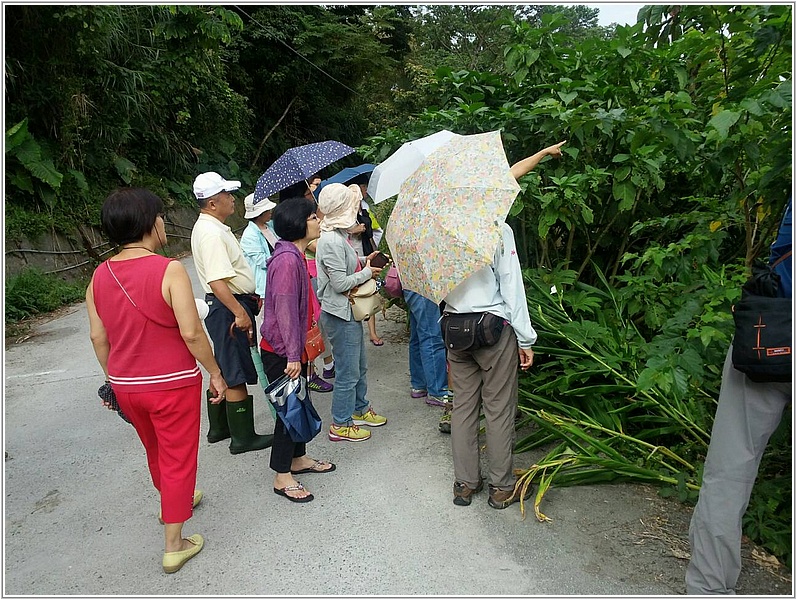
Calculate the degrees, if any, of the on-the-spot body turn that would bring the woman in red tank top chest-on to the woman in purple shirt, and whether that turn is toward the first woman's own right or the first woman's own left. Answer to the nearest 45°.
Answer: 0° — they already face them

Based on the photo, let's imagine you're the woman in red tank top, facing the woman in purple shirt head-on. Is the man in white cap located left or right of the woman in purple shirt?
left

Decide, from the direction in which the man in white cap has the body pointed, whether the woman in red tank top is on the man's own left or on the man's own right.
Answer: on the man's own right

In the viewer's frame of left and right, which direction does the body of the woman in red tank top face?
facing away from the viewer and to the right of the viewer

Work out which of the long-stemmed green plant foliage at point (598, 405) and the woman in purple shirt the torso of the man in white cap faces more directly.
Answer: the long-stemmed green plant foliage

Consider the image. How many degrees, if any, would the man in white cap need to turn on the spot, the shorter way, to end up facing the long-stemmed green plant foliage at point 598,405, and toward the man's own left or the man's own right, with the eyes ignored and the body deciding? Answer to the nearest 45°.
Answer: approximately 45° to the man's own right

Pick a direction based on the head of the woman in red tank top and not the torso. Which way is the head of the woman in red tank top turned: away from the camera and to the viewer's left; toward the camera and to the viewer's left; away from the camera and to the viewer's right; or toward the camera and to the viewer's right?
away from the camera and to the viewer's right

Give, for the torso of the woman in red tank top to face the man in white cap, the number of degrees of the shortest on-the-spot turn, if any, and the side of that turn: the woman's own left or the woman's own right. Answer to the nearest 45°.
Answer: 0° — they already face them

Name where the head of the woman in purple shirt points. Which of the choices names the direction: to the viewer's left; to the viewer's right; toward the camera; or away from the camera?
to the viewer's right

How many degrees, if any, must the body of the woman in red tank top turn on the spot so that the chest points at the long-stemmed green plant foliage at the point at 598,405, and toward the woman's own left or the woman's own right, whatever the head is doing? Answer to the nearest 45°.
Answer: approximately 45° to the woman's own right

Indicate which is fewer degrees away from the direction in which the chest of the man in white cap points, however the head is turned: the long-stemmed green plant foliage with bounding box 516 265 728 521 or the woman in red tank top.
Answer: the long-stemmed green plant foliage

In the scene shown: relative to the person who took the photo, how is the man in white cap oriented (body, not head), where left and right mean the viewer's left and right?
facing to the right of the viewer

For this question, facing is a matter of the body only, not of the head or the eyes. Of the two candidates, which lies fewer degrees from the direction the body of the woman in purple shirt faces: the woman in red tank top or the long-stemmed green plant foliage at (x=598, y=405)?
the long-stemmed green plant foliage

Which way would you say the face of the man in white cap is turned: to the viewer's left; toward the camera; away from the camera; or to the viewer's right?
to the viewer's right

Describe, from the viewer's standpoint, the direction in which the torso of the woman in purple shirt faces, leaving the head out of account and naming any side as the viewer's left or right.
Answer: facing to the right of the viewer
